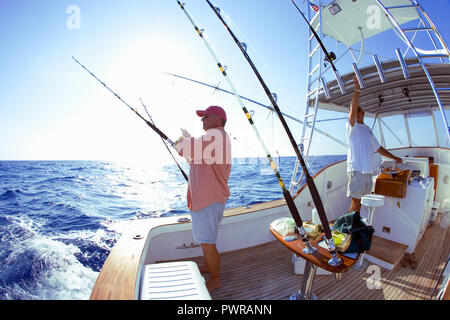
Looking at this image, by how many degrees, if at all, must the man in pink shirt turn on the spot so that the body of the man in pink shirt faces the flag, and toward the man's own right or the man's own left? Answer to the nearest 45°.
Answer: approximately 135° to the man's own right

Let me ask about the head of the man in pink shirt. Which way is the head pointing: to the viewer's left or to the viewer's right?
to the viewer's left

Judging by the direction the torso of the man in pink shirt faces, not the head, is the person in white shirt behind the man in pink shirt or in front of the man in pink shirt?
behind

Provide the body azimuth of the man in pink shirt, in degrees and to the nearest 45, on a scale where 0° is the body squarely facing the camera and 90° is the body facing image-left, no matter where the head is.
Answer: approximately 90°
